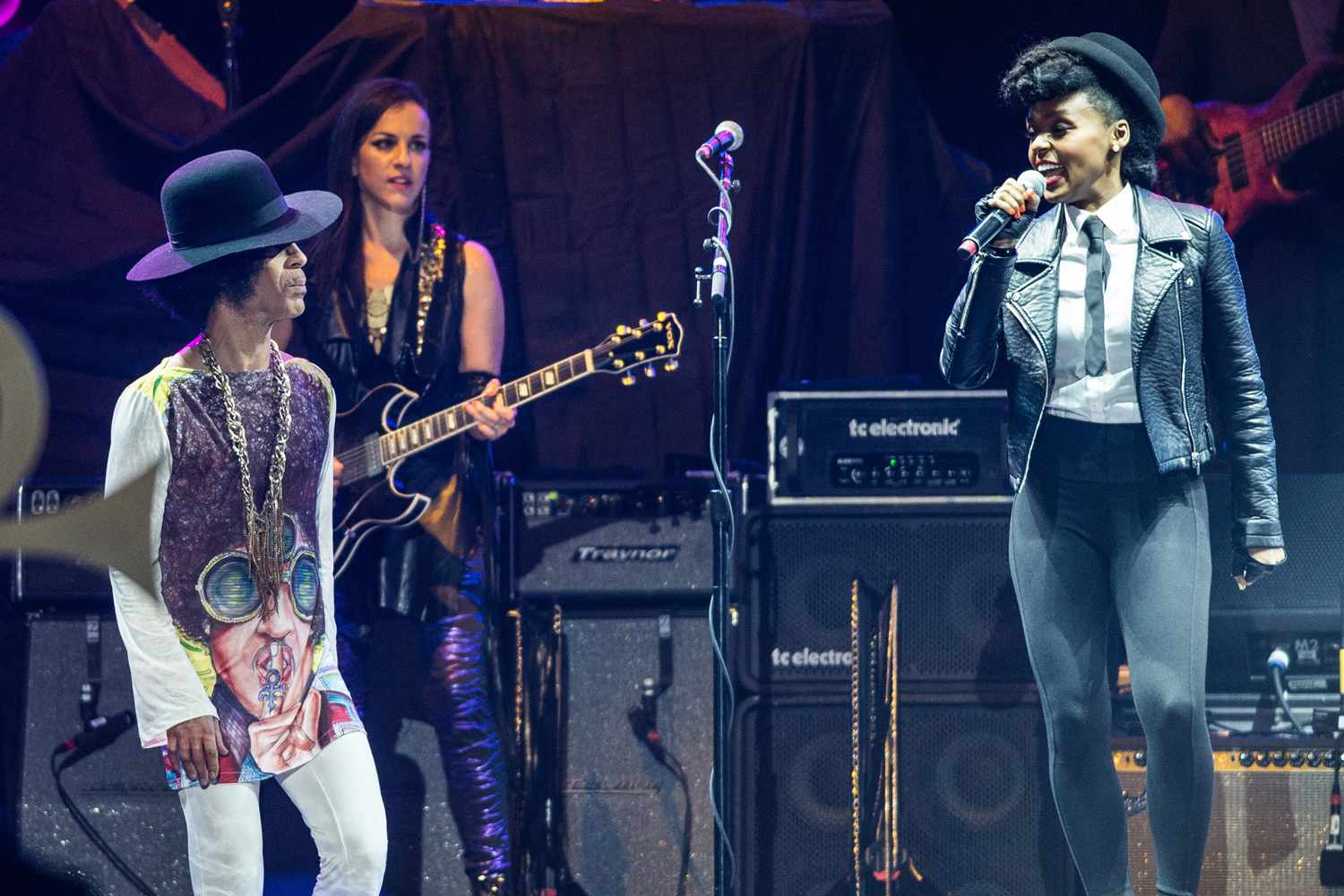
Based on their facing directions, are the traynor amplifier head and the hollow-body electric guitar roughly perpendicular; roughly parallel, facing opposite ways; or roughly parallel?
roughly parallel

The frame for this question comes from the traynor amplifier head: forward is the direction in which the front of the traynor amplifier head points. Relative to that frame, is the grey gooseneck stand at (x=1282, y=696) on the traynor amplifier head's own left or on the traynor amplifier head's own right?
on the traynor amplifier head's own left

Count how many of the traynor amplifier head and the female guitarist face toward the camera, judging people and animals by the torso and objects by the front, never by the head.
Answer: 2

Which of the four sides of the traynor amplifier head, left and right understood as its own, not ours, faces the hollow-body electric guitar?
right

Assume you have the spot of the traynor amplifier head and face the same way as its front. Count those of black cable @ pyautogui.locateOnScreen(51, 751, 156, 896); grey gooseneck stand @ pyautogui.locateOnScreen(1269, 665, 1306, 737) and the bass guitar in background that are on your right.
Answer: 1

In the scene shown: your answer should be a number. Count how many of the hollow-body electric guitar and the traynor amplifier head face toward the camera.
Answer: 2

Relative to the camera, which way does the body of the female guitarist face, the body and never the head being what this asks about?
toward the camera

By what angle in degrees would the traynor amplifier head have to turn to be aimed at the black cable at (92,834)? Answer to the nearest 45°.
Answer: approximately 90° to its right

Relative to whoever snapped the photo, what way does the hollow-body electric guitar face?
facing the viewer

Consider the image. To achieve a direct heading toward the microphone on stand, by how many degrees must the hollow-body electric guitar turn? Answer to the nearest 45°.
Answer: approximately 45° to its left
